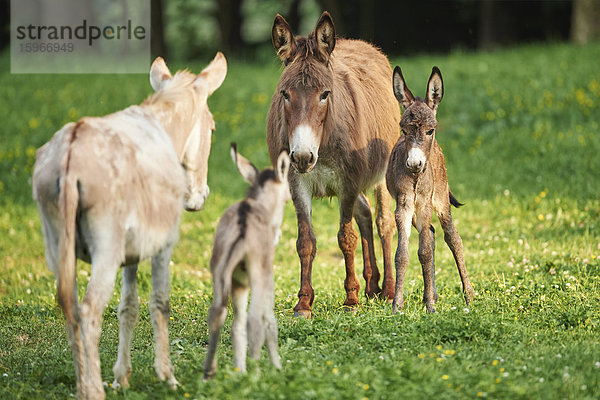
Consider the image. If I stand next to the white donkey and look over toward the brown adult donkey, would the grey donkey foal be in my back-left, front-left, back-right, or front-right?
front-right

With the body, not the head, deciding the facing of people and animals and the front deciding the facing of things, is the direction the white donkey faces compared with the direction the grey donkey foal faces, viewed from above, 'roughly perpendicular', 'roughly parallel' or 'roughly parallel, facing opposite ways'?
roughly parallel

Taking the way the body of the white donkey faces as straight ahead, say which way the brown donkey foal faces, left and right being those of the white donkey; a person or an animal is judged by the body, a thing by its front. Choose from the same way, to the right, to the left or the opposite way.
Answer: the opposite way

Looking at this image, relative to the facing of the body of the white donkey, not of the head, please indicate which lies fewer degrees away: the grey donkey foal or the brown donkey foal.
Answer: the brown donkey foal

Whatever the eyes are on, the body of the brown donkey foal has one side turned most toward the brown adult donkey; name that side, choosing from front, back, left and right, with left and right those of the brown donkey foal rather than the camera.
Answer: right

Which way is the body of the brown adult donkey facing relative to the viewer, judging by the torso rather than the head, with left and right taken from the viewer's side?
facing the viewer and to the left of the viewer

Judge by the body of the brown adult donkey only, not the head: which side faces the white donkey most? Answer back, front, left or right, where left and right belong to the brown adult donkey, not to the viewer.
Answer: front

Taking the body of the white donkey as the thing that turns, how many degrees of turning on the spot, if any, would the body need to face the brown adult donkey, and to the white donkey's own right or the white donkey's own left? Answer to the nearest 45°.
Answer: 0° — it already faces it

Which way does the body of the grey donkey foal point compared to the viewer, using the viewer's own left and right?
facing away from the viewer and to the right of the viewer

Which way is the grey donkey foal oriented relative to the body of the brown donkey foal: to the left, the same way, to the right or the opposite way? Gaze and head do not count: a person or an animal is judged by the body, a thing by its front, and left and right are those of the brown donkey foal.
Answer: the opposite way

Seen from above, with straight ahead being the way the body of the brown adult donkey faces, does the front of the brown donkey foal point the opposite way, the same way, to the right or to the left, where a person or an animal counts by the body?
the same way

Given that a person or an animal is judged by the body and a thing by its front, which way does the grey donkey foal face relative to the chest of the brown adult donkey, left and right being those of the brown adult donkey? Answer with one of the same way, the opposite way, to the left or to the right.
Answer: the opposite way

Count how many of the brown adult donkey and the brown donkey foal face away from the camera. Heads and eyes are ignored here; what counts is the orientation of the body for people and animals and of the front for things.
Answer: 0

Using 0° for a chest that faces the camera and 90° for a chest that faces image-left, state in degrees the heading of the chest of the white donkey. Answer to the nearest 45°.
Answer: approximately 225°
